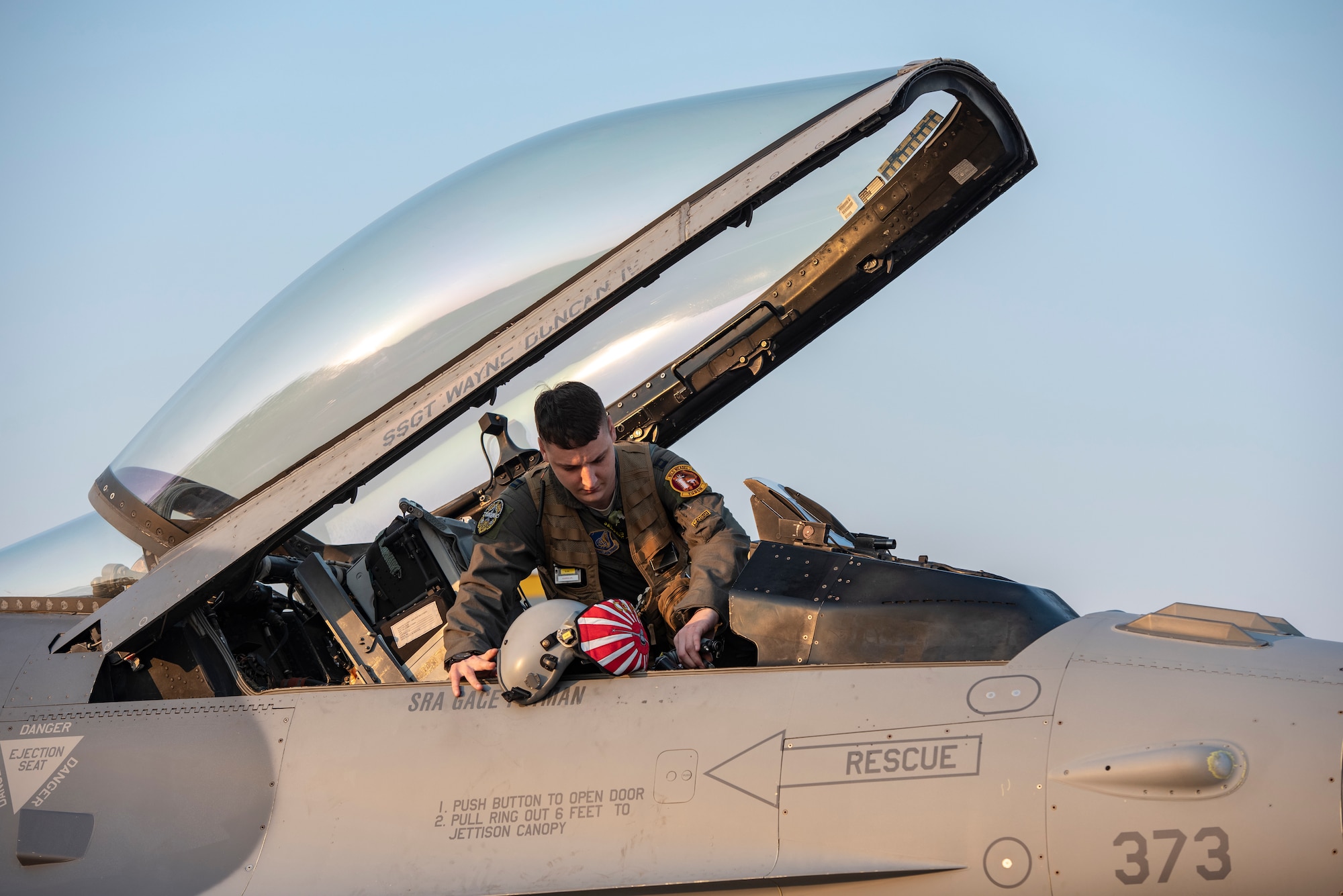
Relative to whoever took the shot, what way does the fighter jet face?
facing to the right of the viewer

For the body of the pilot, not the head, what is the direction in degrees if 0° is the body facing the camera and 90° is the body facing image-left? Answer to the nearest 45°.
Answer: approximately 0°
